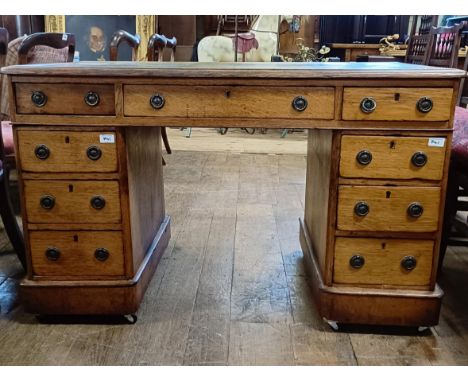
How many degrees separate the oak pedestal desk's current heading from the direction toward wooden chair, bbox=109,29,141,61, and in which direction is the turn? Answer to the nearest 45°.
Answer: approximately 135° to its right

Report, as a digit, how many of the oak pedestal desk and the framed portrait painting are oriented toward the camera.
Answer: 2

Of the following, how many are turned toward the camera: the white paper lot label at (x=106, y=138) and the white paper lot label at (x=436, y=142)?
2

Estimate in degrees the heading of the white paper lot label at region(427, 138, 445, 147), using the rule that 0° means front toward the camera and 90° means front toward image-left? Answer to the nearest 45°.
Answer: approximately 0°

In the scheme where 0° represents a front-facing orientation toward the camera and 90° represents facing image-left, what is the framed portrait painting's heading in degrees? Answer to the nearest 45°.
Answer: approximately 0°

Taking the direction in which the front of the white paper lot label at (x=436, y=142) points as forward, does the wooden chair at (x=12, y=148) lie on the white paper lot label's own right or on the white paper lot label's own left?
on the white paper lot label's own right

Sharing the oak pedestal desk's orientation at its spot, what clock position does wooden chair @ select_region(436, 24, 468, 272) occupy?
The wooden chair is roughly at 8 o'clock from the oak pedestal desk.

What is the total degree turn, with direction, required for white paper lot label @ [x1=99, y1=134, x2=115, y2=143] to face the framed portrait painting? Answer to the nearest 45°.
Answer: approximately 180°

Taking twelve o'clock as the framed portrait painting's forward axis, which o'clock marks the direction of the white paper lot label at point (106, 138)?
The white paper lot label is roughly at 12 o'clock from the framed portrait painting.

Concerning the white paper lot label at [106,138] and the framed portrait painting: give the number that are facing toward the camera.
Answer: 2

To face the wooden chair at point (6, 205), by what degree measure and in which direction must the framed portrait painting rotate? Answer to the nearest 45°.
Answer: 0° — it already faces it

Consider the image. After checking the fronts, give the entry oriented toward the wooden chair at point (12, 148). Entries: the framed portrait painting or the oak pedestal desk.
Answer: the framed portrait painting

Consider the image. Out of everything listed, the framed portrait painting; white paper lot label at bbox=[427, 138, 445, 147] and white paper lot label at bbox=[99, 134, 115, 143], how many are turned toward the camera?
3
